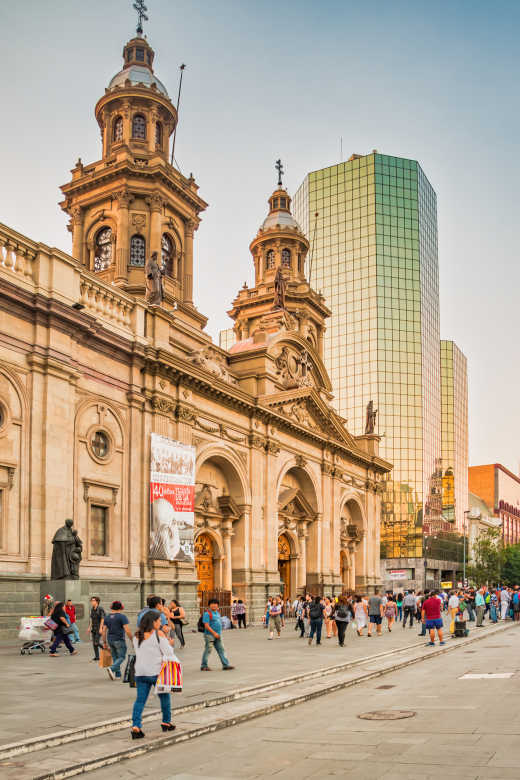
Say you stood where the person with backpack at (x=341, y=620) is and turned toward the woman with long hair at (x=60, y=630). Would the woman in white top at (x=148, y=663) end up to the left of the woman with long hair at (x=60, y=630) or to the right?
left

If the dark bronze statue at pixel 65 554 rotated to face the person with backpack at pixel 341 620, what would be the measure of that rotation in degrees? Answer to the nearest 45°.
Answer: approximately 45° to its left

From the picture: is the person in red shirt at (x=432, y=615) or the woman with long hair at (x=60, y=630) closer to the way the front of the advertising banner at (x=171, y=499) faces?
the person in red shirt

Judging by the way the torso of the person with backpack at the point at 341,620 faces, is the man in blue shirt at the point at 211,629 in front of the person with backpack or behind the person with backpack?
behind

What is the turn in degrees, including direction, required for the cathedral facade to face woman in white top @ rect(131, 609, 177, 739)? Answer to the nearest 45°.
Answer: approximately 45° to its right

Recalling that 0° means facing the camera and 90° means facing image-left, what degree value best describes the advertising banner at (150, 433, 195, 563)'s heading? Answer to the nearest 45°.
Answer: approximately 315°

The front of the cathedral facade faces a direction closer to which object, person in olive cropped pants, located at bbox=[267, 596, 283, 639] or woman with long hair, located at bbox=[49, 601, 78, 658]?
the person in olive cropped pants

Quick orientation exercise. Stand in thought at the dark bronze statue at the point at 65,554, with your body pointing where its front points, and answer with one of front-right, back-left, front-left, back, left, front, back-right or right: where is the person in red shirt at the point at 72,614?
front-right

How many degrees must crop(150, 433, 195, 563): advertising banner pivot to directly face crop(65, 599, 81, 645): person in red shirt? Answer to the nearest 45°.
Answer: approximately 45° to its right

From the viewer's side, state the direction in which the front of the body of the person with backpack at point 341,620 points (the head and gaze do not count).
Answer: away from the camera
